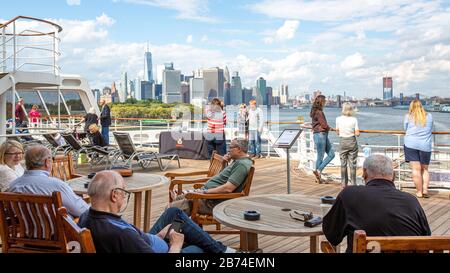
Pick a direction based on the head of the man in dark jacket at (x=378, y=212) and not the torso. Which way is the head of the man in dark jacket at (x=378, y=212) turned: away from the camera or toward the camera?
away from the camera

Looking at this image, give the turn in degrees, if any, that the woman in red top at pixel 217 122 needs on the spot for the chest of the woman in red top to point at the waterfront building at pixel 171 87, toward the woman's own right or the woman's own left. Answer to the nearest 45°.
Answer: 0° — they already face it

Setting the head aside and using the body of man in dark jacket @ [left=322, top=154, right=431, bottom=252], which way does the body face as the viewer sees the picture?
away from the camera

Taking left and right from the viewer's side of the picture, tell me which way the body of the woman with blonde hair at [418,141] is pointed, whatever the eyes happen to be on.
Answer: facing away from the viewer

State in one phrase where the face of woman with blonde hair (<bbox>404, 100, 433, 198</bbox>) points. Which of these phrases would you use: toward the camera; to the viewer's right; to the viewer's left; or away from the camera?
away from the camera

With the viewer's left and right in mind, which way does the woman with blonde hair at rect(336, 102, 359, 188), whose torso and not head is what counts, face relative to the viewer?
facing away from the viewer

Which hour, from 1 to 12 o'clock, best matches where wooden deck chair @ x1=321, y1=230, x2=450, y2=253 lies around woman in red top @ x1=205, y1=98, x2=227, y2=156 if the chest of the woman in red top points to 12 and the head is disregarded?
The wooden deck chair is roughly at 6 o'clock from the woman in red top.

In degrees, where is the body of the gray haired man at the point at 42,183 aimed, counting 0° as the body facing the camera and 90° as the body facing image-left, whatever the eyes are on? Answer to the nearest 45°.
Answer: approximately 225°

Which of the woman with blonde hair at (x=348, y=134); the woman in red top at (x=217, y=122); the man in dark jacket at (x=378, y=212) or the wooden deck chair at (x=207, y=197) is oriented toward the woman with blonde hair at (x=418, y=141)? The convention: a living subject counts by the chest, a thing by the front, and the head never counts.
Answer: the man in dark jacket

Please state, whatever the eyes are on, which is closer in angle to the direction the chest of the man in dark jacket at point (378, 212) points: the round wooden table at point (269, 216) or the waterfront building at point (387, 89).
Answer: the waterfront building

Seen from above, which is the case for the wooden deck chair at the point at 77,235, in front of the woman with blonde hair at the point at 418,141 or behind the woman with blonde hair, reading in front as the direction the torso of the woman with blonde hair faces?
behind
